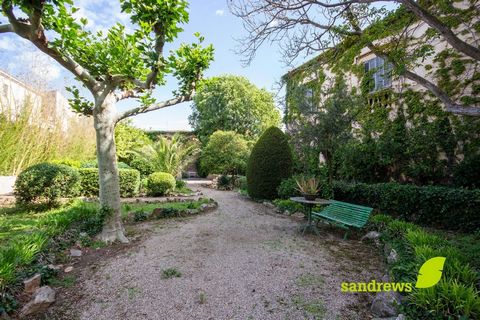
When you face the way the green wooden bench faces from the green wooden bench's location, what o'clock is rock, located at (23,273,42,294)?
The rock is roughly at 12 o'clock from the green wooden bench.

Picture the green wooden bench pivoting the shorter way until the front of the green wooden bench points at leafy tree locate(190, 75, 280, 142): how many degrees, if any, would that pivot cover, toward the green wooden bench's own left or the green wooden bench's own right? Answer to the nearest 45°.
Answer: approximately 90° to the green wooden bench's own right

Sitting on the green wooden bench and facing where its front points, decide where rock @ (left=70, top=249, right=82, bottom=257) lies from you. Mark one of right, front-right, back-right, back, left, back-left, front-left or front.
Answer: front

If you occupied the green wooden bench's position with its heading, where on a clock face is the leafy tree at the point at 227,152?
The leafy tree is roughly at 3 o'clock from the green wooden bench.

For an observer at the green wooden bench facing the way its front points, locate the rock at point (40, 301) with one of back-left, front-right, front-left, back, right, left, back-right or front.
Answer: front

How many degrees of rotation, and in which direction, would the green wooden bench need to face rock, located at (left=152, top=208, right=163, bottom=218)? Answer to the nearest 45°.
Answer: approximately 45° to its right

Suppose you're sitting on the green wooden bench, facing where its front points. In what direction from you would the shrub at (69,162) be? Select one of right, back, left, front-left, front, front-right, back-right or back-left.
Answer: front-right

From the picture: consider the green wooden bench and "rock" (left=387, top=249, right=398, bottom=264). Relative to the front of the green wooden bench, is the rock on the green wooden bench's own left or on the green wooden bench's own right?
on the green wooden bench's own left

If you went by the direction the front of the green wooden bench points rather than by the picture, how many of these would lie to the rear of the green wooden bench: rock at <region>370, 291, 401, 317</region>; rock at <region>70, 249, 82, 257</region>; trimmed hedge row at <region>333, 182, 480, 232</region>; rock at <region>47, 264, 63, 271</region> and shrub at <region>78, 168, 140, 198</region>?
1

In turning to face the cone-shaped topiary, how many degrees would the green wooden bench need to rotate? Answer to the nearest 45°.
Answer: approximately 90° to its right

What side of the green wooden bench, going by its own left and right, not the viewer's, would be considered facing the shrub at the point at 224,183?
right

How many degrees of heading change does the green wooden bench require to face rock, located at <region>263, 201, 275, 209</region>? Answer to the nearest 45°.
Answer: approximately 90° to its right

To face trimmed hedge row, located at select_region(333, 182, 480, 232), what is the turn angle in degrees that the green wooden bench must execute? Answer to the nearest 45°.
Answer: approximately 180°

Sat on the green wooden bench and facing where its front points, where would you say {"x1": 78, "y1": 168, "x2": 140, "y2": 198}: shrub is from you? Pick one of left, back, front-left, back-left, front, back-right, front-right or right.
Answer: front-right

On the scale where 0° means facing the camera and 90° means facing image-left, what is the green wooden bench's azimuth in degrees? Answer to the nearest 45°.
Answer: approximately 45°
